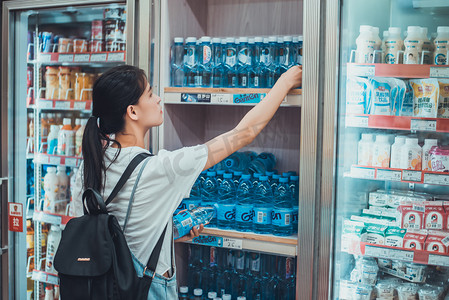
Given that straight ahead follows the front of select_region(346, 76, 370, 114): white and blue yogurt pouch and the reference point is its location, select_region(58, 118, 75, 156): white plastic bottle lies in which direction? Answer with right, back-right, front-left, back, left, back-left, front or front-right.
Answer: right

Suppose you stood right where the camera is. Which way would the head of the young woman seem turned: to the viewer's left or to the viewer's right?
to the viewer's right

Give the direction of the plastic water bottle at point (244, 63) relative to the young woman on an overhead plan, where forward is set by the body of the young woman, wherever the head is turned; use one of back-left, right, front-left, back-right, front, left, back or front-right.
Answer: front

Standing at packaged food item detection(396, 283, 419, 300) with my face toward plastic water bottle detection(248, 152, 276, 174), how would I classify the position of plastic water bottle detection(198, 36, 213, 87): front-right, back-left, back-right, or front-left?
front-left

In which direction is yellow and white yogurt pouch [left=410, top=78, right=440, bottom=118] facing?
toward the camera

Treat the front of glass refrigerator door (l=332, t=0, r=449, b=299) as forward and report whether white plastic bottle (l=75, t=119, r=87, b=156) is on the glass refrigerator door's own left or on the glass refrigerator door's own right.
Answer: on the glass refrigerator door's own right

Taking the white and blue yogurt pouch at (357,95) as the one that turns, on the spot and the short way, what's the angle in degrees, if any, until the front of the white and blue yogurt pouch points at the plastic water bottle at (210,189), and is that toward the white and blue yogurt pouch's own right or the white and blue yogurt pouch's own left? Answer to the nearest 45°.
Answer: approximately 90° to the white and blue yogurt pouch's own right

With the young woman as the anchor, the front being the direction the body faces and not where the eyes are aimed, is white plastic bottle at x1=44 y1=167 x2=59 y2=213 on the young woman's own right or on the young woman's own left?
on the young woman's own left

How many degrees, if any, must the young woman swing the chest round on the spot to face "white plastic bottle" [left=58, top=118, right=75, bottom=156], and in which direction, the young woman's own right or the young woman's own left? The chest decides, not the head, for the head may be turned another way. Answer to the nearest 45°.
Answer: approximately 90° to the young woman's own left

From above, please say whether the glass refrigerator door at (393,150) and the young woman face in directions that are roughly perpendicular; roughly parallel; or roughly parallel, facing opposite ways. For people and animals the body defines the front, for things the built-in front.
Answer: roughly parallel, facing opposite ways

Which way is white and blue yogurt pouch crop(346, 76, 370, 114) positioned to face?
toward the camera

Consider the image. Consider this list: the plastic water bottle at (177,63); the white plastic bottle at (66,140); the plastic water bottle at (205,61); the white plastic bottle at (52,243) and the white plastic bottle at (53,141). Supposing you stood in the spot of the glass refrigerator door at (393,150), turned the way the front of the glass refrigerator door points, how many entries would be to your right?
5

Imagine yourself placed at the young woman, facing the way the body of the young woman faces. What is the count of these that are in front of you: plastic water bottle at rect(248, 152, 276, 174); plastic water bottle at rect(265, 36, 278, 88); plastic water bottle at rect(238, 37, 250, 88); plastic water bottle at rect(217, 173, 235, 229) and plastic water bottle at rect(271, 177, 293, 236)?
5

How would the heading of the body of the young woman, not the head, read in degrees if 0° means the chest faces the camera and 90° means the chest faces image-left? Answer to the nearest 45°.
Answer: approximately 225°

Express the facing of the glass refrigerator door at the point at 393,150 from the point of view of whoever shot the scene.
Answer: facing the viewer
